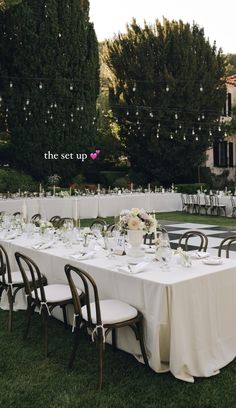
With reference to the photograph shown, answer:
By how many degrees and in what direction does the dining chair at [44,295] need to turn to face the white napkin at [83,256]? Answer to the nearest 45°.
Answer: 0° — it already faces it

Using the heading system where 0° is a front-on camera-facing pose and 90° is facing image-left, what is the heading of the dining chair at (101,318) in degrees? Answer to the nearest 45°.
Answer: approximately 225°

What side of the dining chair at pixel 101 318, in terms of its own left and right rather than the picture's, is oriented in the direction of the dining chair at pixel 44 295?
left

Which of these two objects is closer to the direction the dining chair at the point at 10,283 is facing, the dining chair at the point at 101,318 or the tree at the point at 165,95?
the tree

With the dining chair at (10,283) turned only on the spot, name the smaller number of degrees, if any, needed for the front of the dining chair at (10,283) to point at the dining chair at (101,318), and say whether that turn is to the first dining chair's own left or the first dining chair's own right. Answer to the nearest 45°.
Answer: approximately 90° to the first dining chair's own right

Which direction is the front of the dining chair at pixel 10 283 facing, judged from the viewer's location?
facing away from the viewer and to the right of the viewer

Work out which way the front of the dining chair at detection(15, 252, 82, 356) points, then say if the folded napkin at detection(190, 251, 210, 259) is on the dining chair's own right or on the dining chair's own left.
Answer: on the dining chair's own right

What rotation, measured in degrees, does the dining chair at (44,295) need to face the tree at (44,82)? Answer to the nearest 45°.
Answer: approximately 45° to its left

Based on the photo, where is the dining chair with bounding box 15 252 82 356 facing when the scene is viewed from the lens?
facing away from the viewer and to the right of the viewer
